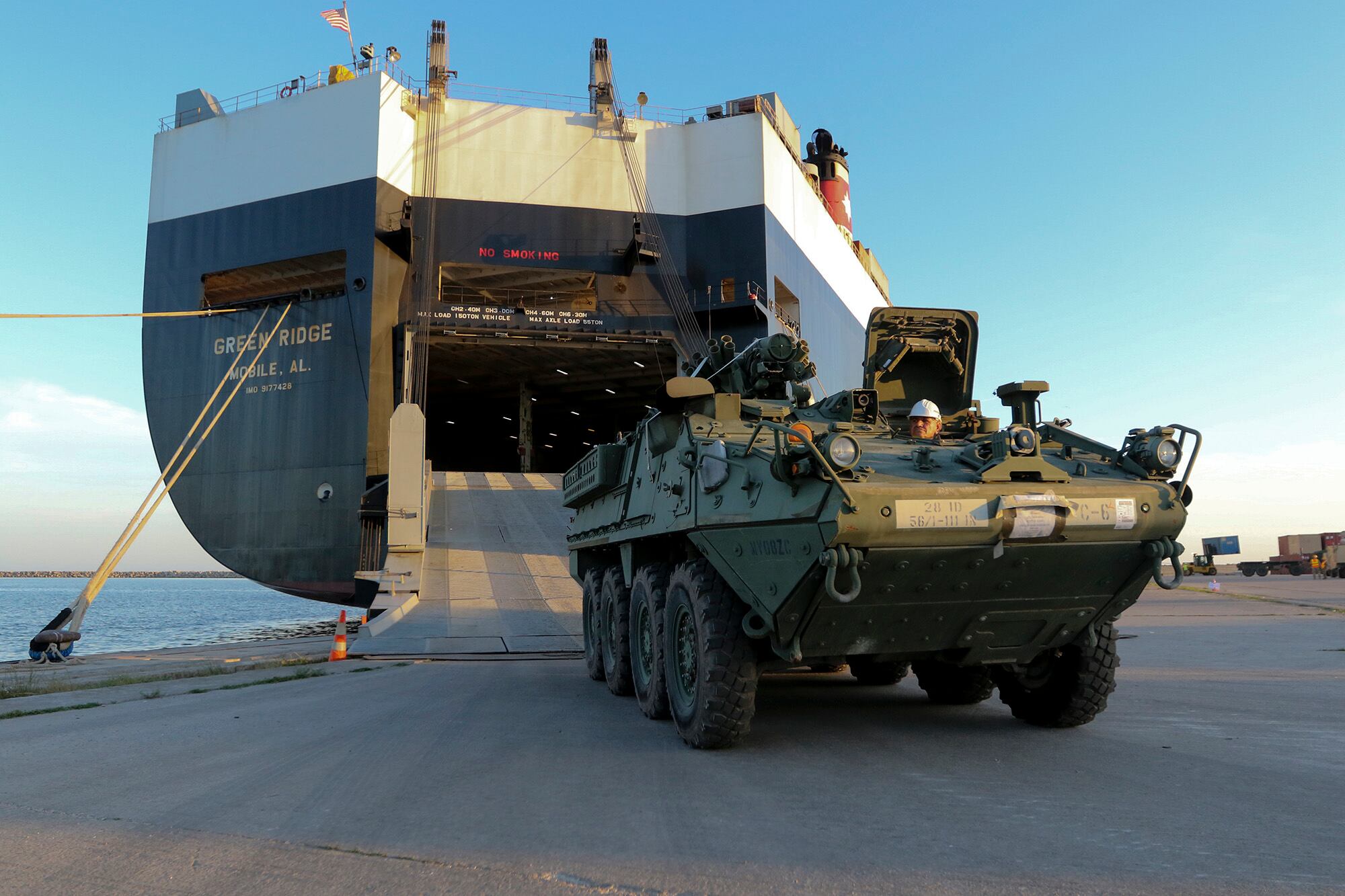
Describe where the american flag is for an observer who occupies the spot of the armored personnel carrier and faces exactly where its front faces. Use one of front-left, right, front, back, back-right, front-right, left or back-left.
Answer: back

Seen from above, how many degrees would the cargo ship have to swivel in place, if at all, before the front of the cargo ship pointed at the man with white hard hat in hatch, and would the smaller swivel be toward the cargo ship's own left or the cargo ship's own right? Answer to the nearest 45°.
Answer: approximately 135° to the cargo ship's own right

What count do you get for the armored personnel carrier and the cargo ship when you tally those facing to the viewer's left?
0

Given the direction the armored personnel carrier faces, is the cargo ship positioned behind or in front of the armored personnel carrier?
behind

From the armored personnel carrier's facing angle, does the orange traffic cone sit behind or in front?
behind

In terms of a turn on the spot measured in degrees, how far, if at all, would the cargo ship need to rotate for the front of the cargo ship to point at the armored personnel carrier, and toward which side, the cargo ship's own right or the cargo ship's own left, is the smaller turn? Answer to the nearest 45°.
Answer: approximately 135° to the cargo ship's own right

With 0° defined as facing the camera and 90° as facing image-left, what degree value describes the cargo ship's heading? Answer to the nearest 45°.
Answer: approximately 225°
